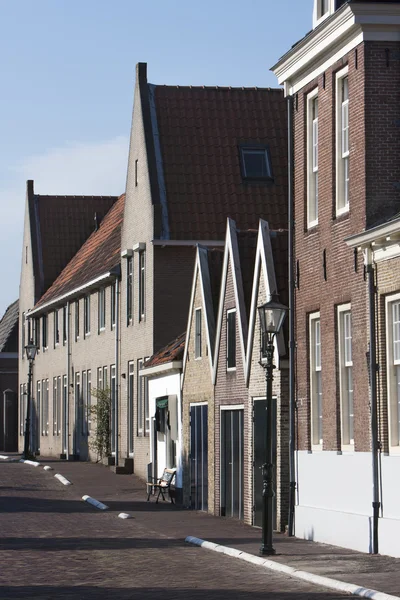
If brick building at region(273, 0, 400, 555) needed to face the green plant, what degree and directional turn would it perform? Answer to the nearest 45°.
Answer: approximately 135° to its right

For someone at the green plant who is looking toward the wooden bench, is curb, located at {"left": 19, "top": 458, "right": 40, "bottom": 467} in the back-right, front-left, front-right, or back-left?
back-right

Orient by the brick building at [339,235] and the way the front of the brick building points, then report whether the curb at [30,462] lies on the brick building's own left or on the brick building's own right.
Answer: on the brick building's own right

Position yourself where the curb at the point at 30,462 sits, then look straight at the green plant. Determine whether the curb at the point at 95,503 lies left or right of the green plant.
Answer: right

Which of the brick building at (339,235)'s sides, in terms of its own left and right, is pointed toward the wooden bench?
right

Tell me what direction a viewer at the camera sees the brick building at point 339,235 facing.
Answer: facing the viewer and to the left of the viewer

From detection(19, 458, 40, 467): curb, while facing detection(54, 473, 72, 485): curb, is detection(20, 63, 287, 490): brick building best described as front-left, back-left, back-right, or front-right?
front-left

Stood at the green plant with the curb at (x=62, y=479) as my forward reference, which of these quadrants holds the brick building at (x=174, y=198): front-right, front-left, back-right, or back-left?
front-left

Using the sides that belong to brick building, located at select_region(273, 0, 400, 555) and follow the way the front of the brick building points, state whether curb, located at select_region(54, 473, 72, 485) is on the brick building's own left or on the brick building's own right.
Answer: on the brick building's own right

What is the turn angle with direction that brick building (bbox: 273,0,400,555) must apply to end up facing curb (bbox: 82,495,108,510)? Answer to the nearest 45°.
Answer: approximately 90° to its right
